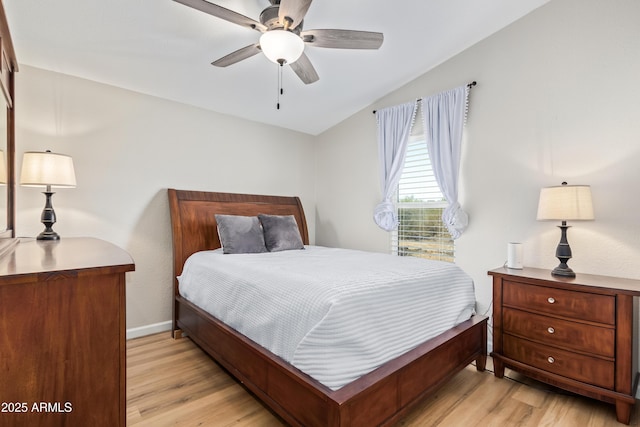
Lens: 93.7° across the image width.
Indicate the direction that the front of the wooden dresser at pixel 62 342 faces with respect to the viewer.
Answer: facing to the right of the viewer

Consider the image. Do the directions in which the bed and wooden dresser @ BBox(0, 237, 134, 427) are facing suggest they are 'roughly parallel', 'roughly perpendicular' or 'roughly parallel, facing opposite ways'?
roughly perpendicular

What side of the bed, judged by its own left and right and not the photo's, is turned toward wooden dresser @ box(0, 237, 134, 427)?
right

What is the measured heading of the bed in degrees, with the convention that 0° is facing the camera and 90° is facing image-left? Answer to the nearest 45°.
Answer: approximately 315°

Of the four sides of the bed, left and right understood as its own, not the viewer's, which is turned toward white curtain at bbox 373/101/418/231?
left

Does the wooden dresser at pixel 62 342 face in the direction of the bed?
yes

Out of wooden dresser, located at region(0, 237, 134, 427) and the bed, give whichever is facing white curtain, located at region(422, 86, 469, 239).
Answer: the wooden dresser

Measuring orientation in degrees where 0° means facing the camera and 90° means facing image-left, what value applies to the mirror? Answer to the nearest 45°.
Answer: approximately 270°

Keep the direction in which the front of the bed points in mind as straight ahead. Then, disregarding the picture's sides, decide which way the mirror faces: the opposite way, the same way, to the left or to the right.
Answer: to the left

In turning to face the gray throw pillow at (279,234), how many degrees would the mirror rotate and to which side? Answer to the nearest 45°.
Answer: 0° — it already faces it
